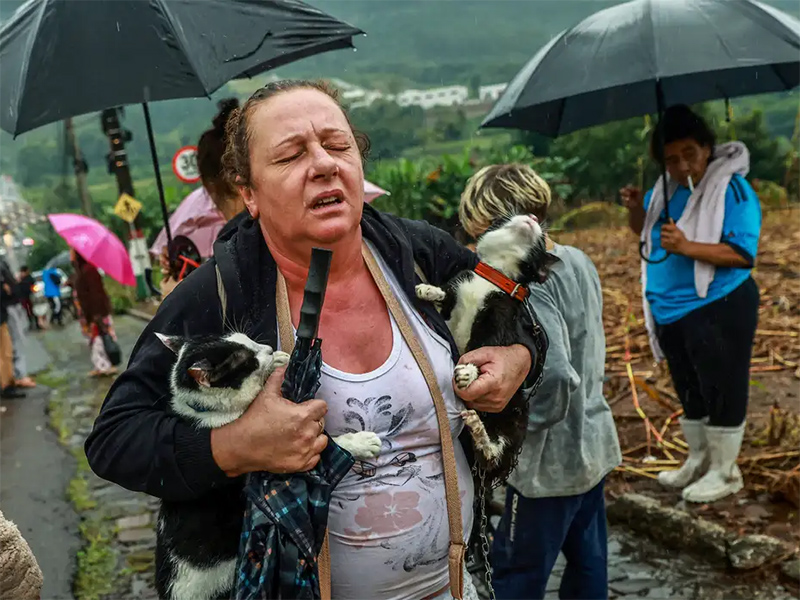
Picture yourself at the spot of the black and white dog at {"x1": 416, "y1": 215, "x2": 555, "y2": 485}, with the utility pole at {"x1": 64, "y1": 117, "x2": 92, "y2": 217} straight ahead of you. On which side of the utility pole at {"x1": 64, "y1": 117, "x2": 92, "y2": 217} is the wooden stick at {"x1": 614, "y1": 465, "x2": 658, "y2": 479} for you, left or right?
right

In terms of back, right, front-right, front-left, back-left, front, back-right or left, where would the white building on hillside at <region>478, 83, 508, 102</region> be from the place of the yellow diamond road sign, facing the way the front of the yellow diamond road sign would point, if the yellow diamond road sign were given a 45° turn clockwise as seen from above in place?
back

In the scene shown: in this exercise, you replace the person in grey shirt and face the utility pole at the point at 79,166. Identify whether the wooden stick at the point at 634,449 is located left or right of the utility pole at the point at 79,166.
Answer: right

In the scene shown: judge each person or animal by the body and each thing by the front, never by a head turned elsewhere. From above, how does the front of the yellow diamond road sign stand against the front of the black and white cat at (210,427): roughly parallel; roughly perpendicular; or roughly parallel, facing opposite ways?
roughly perpendicular

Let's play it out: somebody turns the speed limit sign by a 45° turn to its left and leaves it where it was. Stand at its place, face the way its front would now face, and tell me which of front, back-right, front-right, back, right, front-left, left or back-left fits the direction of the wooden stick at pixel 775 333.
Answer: front
